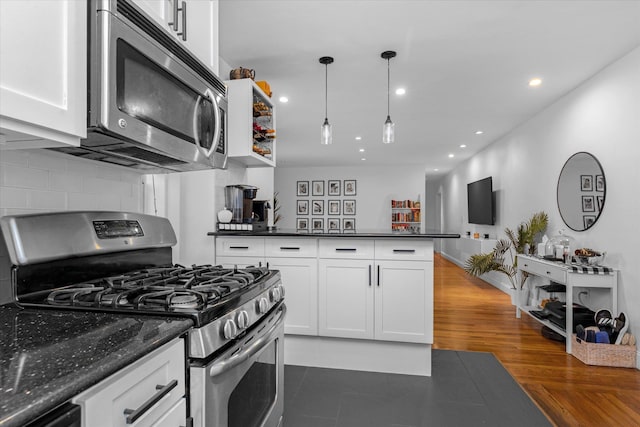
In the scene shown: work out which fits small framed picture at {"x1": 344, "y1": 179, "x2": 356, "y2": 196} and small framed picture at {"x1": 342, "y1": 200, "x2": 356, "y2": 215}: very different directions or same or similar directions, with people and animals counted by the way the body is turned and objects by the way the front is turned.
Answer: same or similar directions

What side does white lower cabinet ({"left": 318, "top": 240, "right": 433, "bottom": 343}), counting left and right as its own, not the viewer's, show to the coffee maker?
right

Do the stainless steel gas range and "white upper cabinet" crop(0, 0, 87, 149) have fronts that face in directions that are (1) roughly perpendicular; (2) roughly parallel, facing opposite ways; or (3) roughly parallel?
roughly parallel

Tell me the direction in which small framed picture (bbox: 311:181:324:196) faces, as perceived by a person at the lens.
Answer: facing the viewer

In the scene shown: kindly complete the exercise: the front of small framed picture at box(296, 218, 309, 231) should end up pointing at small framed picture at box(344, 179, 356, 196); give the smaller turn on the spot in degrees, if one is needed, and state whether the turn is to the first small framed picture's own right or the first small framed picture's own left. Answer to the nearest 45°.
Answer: approximately 90° to the first small framed picture's own left

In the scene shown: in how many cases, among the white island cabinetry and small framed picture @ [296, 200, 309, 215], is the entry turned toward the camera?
2

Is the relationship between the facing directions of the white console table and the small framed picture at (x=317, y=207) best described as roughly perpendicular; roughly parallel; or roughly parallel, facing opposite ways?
roughly perpendicular

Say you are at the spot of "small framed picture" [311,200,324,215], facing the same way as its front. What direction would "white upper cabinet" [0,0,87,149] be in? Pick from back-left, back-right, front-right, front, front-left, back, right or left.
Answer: front

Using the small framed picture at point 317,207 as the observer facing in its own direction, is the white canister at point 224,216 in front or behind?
in front

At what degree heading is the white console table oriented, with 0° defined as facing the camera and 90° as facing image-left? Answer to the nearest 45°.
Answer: approximately 45°

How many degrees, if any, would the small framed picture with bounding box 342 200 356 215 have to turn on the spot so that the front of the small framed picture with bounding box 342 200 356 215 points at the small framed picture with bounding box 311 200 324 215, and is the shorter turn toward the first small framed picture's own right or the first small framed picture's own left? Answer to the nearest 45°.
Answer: approximately 90° to the first small framed picture's own right

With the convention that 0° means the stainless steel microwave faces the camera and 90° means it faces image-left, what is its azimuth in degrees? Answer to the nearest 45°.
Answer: approximately 315°

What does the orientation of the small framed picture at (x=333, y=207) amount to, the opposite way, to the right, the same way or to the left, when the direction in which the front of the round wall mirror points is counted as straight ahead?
to the left

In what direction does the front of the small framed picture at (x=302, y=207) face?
toward the camera

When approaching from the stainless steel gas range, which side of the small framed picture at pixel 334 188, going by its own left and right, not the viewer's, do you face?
front

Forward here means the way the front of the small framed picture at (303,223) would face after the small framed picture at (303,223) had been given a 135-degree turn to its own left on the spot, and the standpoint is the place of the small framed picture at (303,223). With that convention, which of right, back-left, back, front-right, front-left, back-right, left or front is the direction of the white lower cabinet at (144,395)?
back-right

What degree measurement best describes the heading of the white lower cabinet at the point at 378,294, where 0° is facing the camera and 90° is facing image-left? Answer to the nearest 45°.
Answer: approximately 0°
